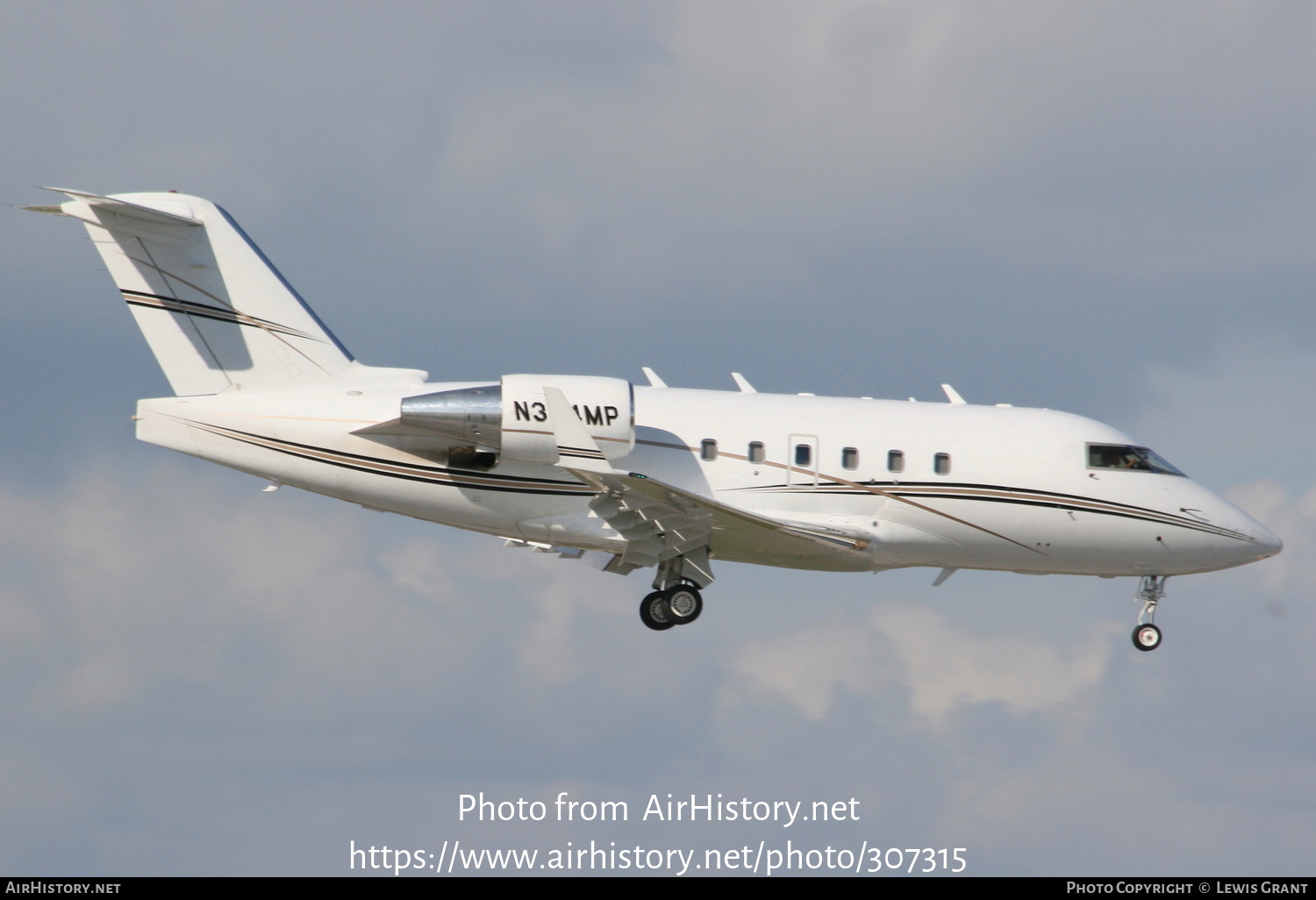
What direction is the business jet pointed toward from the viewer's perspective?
to the viewer's right
